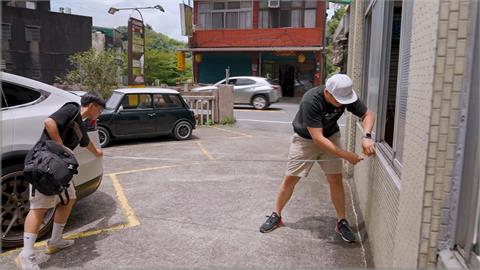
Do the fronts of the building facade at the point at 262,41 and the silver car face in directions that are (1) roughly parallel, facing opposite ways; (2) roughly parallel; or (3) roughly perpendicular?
roughly perpendicular

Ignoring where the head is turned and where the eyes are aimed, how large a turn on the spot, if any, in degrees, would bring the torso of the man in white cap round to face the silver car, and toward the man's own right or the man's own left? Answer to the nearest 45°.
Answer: approximately 135° to the man's own left

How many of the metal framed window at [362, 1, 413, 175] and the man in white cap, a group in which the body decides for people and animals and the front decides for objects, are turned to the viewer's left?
1

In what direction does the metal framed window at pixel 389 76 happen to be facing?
to the viewer's left

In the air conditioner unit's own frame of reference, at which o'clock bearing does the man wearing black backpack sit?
The man wearing black backpack is roughly at 12 o'clock from the air conditioner unit.

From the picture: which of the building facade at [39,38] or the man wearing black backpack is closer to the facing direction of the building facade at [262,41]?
the man wearing black backpack

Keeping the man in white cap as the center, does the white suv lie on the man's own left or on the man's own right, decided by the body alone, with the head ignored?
on the man's own right

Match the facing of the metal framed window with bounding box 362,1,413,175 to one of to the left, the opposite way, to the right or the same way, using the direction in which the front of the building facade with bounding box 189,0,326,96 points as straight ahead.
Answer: to the right

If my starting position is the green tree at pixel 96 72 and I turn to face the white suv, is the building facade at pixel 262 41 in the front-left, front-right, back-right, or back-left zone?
back-left

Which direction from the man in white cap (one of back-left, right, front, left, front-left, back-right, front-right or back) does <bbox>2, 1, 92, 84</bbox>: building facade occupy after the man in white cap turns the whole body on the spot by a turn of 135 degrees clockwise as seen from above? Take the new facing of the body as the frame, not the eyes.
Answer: front-right
